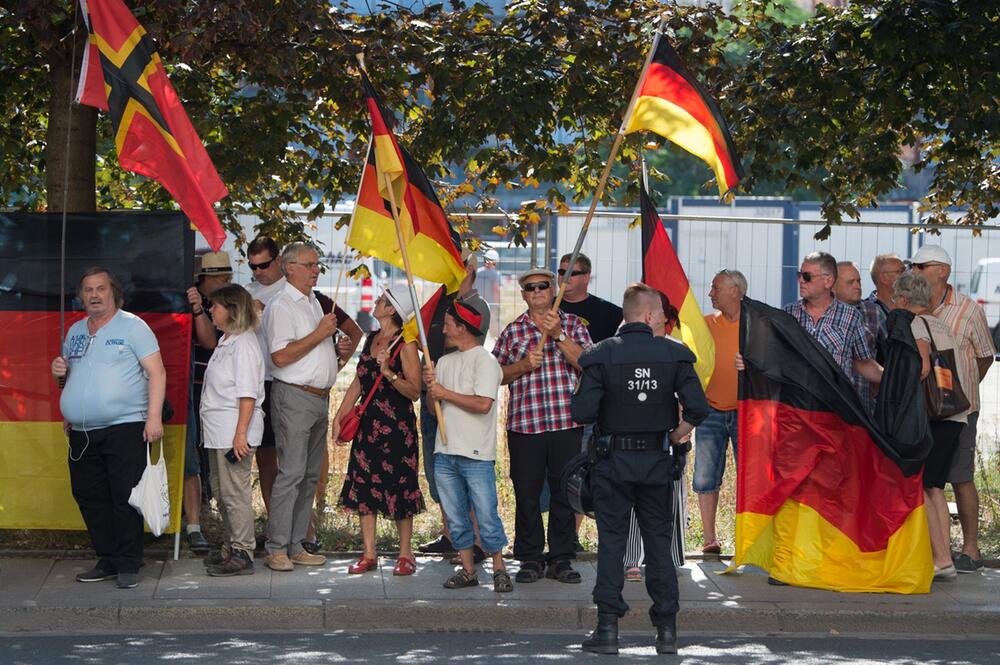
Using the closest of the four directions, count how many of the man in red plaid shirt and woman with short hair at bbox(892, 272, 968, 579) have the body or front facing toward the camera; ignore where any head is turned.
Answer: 1

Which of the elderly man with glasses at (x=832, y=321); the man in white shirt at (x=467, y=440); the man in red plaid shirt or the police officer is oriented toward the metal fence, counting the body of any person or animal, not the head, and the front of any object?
the police officer

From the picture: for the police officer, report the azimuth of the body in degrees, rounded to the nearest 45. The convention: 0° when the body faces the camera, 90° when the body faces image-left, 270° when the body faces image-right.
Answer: approximately 180°

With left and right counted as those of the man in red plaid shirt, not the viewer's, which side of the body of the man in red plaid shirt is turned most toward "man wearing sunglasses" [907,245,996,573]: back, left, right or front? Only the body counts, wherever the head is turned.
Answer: left

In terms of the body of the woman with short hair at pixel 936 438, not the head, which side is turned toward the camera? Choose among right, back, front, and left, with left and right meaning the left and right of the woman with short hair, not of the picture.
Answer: left

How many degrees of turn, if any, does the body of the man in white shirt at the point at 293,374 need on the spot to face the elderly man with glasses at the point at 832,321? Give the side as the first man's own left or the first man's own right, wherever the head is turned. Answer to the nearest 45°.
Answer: approximately 45° to the first man's own left

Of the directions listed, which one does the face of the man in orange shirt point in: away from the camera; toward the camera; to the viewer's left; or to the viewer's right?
to the viewer's left

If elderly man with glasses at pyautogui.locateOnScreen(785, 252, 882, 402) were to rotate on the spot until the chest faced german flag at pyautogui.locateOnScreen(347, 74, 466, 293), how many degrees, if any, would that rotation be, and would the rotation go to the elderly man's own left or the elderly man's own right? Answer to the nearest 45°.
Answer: approximately 45° to the elderly man's own right

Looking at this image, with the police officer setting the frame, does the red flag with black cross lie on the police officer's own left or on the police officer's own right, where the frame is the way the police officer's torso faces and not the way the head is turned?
on the police officer's own left

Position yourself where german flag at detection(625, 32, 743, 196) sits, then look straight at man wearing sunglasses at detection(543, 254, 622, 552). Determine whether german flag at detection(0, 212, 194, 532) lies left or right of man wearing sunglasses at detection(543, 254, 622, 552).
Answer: left

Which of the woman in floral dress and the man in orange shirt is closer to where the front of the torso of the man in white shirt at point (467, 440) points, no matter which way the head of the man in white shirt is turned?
the woman in floral dress

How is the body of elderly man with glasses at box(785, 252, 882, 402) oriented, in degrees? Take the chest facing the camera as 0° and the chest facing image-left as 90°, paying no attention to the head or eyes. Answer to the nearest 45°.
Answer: approximately 45°

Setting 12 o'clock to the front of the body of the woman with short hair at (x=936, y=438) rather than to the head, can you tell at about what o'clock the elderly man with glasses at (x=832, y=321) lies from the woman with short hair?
The elderly man with glasses is roughly at 11 o'clock from the woman with short hair.

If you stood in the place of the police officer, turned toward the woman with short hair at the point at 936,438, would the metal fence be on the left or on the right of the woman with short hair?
left
